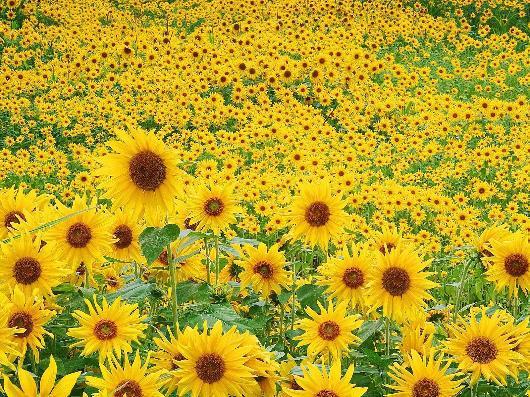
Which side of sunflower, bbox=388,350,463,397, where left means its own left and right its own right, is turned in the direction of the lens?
front

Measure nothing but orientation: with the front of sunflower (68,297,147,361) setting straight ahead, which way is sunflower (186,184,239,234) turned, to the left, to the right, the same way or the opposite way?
the same way

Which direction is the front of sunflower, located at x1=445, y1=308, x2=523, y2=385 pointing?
toward the camera

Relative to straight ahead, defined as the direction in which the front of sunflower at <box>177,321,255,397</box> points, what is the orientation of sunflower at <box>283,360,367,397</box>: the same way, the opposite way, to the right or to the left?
the same way

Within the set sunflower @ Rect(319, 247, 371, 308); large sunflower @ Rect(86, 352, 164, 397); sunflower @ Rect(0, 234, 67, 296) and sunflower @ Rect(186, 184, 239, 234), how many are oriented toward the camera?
4

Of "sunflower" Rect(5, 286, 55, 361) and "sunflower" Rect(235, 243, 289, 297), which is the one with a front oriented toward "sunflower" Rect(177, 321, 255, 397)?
"sunflower" Rect(235, 243, 289, 297)

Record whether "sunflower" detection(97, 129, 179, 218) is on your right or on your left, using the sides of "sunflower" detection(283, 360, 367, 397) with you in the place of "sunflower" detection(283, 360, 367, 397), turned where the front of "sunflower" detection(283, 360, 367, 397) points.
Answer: on your right

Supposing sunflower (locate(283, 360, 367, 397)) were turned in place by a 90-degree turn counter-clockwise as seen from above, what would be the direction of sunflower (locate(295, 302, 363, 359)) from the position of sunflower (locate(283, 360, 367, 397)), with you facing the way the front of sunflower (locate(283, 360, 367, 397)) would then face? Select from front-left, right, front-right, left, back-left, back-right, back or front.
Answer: left

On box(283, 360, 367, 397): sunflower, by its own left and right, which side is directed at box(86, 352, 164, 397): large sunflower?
right

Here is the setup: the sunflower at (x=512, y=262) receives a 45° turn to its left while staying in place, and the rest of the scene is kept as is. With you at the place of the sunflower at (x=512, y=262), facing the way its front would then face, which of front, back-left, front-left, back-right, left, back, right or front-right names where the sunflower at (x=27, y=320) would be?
right

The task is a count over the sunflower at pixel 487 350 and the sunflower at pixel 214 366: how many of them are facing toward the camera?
2

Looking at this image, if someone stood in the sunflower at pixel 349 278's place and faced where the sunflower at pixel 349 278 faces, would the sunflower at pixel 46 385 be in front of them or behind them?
in front

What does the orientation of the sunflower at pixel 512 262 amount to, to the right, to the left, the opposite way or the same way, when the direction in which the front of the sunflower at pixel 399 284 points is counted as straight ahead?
the same way

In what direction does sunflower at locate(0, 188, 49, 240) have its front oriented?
toward the camera

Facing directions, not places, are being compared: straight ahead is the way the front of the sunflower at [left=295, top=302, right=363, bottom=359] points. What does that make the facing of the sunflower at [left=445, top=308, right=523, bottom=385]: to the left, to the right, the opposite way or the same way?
the same way

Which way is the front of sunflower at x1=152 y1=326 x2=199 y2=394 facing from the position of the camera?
facing the viewer
